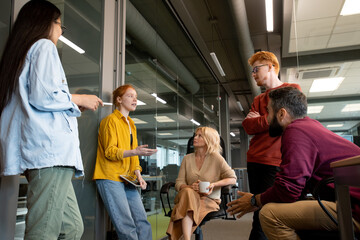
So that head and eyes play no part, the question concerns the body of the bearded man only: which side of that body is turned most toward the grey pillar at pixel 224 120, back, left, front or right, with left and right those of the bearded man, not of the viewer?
right

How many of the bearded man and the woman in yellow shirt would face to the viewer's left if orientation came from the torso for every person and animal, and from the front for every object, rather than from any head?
1

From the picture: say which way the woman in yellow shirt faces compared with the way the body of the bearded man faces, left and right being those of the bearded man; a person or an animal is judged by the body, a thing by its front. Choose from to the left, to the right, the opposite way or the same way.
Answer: the opposite way

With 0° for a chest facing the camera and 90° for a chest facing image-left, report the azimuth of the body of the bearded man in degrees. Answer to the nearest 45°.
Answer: approximately 90°

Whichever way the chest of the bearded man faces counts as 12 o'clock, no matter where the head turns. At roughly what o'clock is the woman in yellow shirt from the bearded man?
The woman in yellow shirt is roughly at 1 o'clock from the bearded man.

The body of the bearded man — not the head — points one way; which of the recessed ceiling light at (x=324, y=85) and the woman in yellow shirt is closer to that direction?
the woman in yellow shirt

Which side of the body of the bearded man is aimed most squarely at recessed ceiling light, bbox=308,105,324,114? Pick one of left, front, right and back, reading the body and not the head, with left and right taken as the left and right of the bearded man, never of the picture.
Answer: right

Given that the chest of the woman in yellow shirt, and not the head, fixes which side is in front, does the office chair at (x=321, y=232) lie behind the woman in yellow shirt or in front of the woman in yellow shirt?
in front

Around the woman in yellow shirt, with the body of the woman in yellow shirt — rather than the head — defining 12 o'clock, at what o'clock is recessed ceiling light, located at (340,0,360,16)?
The recessed ceiling light is roughly at 10 o'clock from the woman in yellow shirt.
